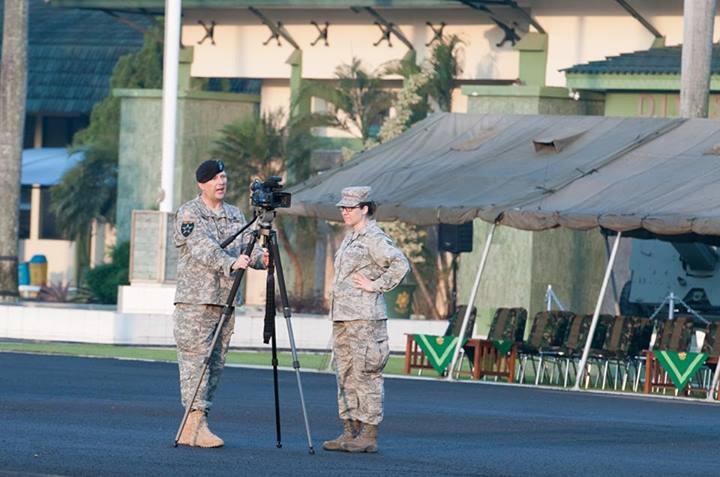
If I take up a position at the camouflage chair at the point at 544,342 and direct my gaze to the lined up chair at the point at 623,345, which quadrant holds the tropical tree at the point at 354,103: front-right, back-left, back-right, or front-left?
back-left

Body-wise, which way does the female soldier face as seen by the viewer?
to the viewer's left

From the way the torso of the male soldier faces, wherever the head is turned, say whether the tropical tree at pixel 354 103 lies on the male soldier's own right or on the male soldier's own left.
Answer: on the male soldier's own left

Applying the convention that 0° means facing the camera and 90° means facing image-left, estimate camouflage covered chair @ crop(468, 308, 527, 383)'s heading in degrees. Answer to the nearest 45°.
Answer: approximately 45°

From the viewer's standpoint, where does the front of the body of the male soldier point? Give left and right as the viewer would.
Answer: facing the viewer and to the right of the viewer

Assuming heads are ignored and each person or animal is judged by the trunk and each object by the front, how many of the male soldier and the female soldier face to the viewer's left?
1

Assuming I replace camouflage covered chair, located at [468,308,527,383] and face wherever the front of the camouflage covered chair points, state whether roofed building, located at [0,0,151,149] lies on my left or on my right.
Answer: on my right

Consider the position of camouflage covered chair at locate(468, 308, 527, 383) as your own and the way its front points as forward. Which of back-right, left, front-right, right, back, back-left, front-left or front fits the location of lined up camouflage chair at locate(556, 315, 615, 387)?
back-left

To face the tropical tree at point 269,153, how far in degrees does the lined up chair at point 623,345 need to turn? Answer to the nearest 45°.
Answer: approximately 90° to its right

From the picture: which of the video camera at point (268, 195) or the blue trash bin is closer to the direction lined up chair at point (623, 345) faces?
the video camera
